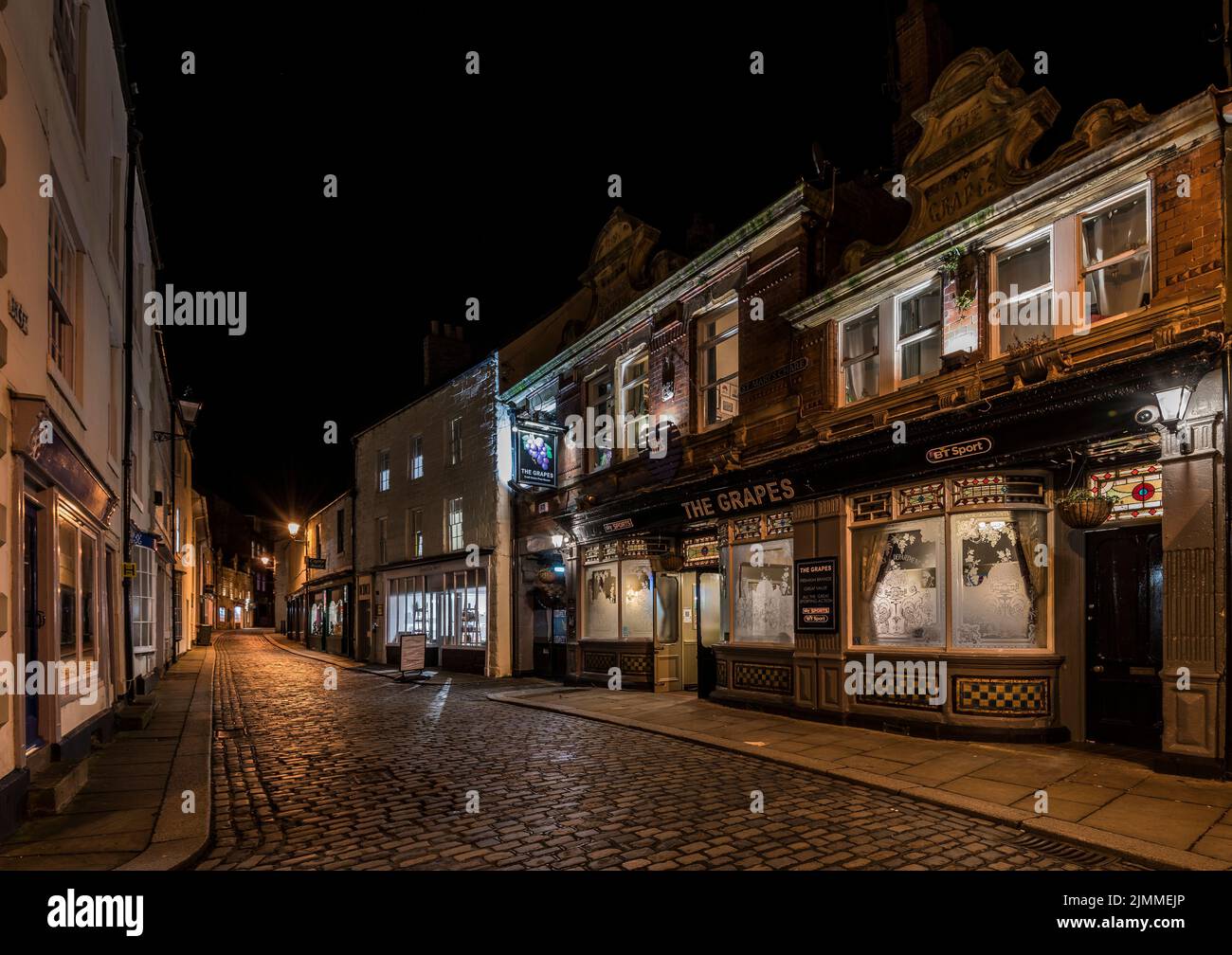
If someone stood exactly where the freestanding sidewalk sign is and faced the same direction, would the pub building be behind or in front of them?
in front

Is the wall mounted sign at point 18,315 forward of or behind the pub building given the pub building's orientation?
forward

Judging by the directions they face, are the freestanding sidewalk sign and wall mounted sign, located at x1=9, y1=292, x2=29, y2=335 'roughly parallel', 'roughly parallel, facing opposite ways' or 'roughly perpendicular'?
roughly perpendicular

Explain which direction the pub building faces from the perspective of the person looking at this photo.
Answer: facing the viewer and to the left of the viewer

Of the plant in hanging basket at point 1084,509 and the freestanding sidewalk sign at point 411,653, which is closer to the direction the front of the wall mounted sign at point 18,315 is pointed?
the plant in hanging basket

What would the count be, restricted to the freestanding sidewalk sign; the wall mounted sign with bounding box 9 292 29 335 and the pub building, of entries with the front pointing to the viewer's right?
1

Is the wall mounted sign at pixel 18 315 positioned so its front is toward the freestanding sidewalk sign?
no

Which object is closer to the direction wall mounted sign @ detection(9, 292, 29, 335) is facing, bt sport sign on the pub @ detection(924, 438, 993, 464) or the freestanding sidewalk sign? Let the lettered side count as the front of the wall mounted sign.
the bt sport sign on the pub

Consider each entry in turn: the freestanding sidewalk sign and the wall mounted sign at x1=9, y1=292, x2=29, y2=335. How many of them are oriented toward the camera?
1

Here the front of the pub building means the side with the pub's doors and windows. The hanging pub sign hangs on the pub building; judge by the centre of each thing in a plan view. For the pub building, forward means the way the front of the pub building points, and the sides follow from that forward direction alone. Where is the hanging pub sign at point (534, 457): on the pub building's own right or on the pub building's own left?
on the pub building's own right

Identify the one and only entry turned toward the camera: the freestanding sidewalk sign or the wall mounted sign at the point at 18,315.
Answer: the freestanding sidewalk sign

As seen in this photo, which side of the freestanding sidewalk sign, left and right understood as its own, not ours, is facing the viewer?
front

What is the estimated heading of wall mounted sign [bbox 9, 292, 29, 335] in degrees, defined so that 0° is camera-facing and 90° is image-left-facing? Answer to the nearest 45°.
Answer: approximately 270°
